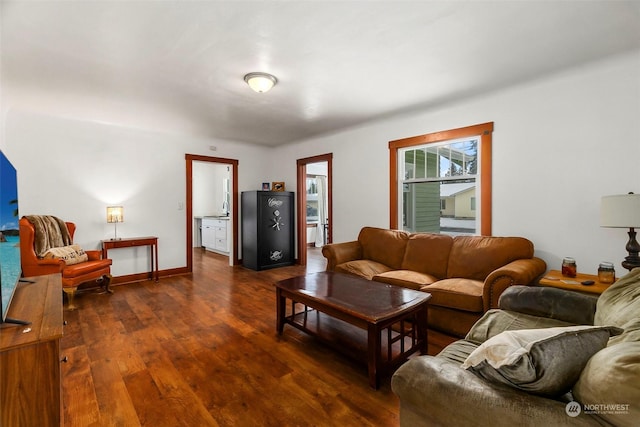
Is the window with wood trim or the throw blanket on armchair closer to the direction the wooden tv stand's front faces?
the window with wood trim

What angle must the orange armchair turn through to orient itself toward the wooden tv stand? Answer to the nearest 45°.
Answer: approximately 45° to its right

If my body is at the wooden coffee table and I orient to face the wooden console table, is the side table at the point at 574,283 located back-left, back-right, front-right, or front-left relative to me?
back-right

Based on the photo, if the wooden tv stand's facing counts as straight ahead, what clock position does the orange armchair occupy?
The orange armchair is roughly at 9 o'clock from the wooden tv stand.

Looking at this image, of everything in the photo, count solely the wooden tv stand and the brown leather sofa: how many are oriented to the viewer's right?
1

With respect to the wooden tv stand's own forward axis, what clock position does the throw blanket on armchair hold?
The throw blanket on armchair is roughly at 9 o'clock from the wooden tv stand.

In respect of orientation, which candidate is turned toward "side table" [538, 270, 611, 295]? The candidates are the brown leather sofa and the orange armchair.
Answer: the orange armchair

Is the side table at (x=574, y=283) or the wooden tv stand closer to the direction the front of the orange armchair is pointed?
the side table

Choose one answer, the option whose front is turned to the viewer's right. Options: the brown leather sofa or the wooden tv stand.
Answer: the wooden tv stand

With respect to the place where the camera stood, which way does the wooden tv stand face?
facing to the right of the viewer
